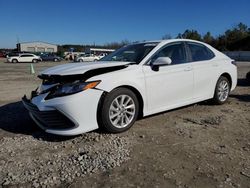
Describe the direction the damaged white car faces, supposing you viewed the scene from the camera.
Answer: facing the viewer and to the left of the viewer

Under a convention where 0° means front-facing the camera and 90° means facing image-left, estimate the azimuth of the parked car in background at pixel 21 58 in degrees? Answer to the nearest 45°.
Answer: approximately 90°

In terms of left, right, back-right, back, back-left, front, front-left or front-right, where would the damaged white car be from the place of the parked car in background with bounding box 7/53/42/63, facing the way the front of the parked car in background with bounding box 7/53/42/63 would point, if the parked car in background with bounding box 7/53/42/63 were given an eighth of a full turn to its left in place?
front-left
